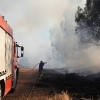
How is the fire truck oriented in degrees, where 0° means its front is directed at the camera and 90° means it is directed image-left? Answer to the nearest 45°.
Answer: approximately 180°
